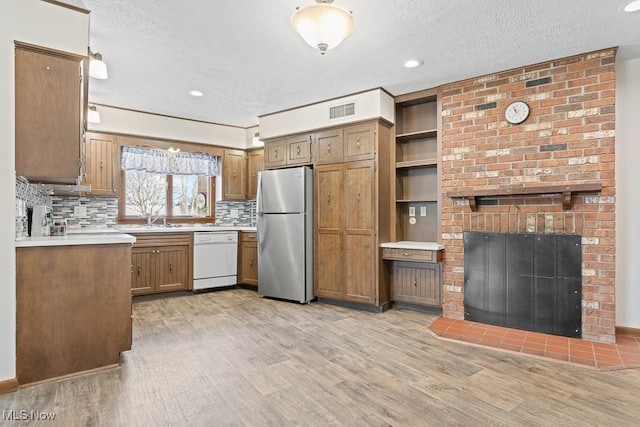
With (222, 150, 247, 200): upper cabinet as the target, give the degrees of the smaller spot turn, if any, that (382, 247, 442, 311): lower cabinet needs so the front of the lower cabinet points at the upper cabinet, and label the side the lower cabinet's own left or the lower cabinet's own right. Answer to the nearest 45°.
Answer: approximately 45° to the lower cabinet's own right

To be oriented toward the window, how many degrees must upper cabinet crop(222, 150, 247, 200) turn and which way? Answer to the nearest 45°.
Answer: approximately 135° to its right

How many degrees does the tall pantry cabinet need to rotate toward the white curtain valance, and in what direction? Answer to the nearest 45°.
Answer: approximately 45° to its right

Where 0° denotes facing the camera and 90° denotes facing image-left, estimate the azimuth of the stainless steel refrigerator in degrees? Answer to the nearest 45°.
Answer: approximately 45°

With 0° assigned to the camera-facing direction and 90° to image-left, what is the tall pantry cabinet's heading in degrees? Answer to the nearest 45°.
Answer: approximately 45°

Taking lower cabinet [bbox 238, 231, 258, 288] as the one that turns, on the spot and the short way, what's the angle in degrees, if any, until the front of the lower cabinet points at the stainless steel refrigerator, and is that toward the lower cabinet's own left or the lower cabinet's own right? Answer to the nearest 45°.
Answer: approximately 90° to the lower cabinet's own left
